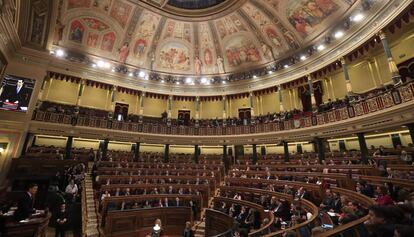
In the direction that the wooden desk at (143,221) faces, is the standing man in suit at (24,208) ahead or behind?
ahead
